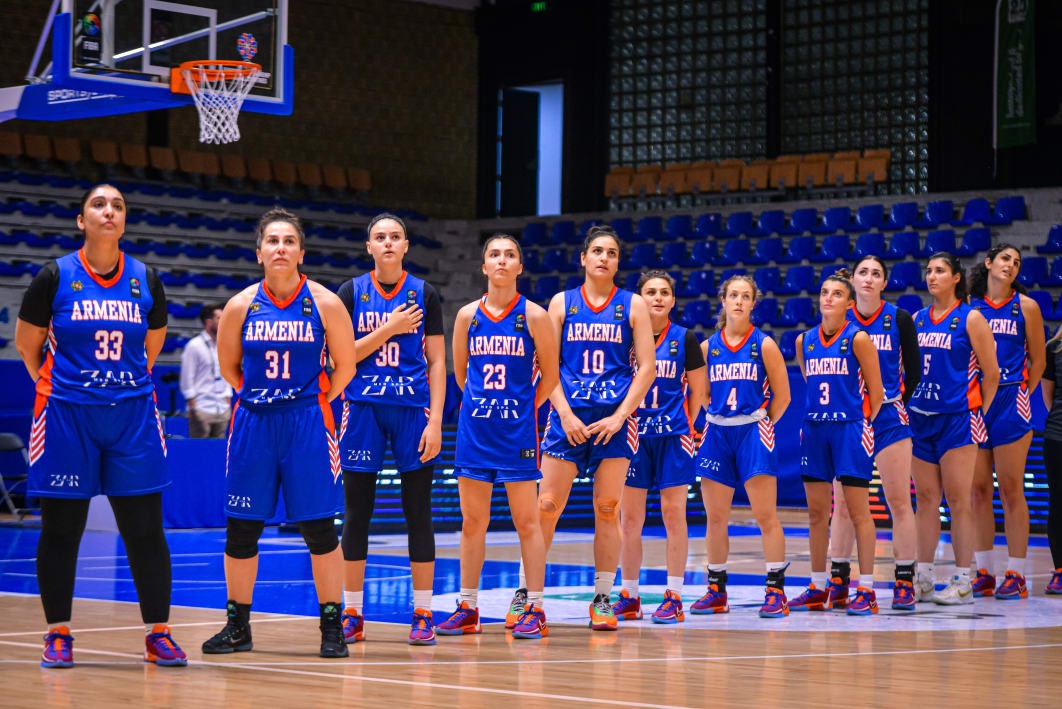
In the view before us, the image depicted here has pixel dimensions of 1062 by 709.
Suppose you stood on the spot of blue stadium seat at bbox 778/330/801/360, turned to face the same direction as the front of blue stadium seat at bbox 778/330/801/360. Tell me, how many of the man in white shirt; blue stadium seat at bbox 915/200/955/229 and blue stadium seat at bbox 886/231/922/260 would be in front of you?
1

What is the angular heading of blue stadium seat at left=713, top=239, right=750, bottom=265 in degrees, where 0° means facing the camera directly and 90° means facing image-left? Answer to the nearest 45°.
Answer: approximately 45°

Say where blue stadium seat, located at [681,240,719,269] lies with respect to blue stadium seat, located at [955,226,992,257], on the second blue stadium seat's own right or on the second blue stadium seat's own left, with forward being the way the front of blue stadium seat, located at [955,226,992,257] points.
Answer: on the second blue stadium seat's own right

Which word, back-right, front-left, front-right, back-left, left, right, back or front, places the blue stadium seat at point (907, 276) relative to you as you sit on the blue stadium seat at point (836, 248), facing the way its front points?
left

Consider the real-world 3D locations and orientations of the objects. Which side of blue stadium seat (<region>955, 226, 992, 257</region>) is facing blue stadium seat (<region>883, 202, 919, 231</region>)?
right

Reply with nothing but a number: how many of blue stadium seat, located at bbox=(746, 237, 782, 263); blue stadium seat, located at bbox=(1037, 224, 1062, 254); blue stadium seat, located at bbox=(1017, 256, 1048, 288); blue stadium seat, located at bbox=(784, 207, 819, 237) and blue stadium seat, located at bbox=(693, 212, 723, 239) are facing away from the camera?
0

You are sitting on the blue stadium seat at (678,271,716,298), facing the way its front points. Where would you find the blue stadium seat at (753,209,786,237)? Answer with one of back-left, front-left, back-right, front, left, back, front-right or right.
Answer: back-left

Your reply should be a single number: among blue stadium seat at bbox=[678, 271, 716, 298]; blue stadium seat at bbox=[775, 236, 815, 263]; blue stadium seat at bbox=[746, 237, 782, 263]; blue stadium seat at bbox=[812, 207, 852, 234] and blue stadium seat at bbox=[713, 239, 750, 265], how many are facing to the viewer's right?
0

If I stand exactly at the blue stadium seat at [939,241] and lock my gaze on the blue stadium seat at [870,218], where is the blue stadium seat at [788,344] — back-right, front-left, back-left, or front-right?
front-left

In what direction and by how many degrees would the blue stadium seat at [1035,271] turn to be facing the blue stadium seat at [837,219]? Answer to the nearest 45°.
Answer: approximately 90° to its right

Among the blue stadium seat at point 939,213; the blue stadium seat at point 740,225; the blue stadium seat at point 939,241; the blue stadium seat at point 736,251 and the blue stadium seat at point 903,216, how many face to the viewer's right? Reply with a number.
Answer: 0

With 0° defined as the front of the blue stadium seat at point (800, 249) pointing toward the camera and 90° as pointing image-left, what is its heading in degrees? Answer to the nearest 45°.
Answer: approximately 45°

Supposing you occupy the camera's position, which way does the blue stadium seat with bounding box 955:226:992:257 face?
facing the viewer and to the left of the viewer
